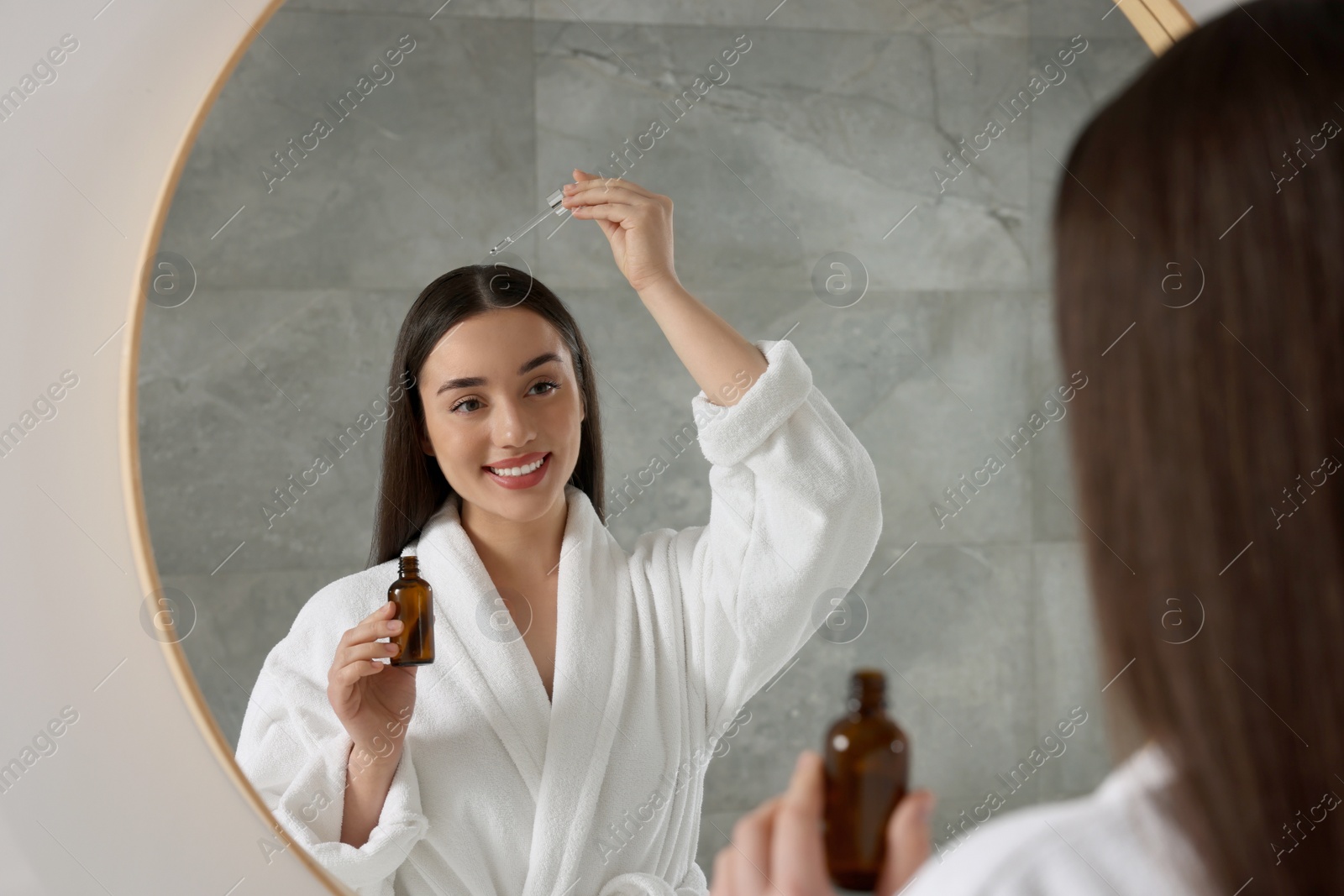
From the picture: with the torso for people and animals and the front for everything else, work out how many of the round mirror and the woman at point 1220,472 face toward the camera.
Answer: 1

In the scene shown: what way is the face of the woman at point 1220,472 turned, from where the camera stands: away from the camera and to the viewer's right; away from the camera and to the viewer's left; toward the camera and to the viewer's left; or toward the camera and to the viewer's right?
away from the camera and to the viewer's left

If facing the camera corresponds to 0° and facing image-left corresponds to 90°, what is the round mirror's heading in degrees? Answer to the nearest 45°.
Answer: approximately 0°

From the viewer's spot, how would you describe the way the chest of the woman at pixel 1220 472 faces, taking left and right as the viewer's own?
facing away from the viewer and to the left of the viewer
